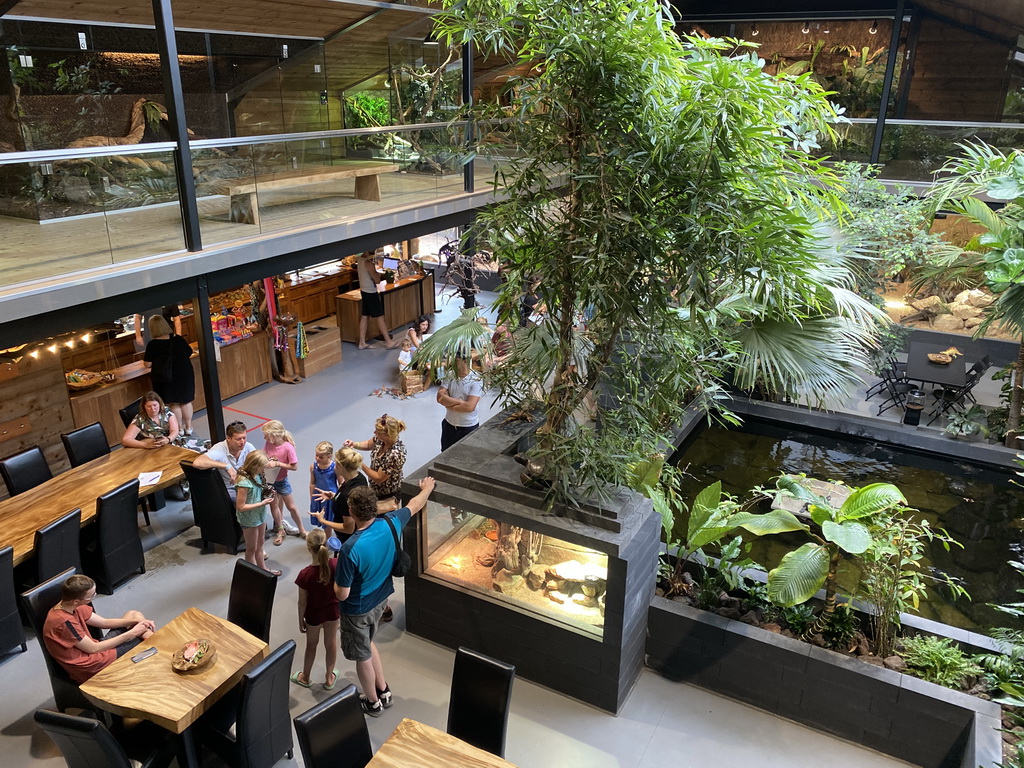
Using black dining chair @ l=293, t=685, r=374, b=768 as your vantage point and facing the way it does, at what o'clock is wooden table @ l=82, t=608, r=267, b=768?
The wooden table is roughly at 6 o'clock from the black dining chair.

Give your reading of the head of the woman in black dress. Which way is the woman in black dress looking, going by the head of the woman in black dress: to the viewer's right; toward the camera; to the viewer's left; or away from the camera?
away from the camera

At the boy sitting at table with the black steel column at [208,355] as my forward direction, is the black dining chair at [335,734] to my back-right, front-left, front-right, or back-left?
back-right

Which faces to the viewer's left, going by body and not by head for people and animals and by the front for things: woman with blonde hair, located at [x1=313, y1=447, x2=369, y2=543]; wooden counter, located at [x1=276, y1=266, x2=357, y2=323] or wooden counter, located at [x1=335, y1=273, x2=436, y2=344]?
the woman with blonde hair

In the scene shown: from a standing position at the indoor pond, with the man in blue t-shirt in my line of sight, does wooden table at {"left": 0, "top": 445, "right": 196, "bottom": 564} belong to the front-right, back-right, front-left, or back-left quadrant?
front-right

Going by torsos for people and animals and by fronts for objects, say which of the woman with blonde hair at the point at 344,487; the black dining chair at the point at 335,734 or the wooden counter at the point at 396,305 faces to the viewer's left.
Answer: the woman with blonde hair

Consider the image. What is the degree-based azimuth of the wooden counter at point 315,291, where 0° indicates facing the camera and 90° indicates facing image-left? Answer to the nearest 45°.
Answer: approximately 315°

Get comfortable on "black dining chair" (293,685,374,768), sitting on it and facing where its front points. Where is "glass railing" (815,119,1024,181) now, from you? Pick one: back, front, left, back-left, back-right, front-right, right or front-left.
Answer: left

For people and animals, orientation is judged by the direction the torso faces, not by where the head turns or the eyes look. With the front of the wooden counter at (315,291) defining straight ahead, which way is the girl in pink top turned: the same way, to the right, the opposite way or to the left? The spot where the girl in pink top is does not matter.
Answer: to the right

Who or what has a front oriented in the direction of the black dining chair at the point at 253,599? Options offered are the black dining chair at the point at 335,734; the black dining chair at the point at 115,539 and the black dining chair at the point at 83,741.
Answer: the black dining chair at the point at 83,741

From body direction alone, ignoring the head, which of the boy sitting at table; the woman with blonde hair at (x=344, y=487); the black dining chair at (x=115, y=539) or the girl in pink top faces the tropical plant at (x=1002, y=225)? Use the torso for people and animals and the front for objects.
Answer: the boy sitting at table

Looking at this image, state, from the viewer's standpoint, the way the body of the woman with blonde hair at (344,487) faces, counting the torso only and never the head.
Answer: to the viewer's left

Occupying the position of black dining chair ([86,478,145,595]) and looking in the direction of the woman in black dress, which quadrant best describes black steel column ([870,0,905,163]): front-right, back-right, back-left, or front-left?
front-right

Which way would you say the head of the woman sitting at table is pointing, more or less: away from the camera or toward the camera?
toward the camera

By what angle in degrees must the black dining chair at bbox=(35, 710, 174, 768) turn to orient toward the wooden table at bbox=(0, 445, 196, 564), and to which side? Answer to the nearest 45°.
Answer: approximately 45° to its left

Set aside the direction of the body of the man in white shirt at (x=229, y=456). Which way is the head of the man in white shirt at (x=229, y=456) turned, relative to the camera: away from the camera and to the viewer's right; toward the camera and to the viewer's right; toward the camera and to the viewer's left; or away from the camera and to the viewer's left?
toward the camera and to the viewer's right

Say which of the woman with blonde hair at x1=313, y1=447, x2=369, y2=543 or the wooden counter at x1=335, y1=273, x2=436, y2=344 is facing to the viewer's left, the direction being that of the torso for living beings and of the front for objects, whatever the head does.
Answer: the woman with blonde hair

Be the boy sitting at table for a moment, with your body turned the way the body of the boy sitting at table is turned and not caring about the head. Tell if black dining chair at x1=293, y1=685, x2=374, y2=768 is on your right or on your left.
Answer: on your right

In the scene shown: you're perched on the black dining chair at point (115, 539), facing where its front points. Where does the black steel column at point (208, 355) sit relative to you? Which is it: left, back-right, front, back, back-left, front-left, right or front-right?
right

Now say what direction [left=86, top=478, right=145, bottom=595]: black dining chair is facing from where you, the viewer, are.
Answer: facing away from the viewer and to the left of the viewer

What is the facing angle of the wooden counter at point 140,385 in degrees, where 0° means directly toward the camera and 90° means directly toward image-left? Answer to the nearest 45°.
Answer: approximately 315°

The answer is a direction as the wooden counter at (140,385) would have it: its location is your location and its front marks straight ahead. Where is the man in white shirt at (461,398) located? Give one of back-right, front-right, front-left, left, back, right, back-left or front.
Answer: front
